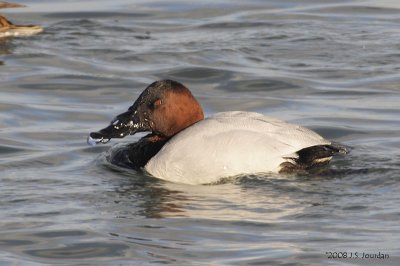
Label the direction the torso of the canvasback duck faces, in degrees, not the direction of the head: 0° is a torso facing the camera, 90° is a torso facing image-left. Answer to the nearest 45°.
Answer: approximately 90°

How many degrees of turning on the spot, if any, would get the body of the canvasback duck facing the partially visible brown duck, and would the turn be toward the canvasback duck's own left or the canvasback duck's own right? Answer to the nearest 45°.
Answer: approximately 45° to the canvasback duck's own right
